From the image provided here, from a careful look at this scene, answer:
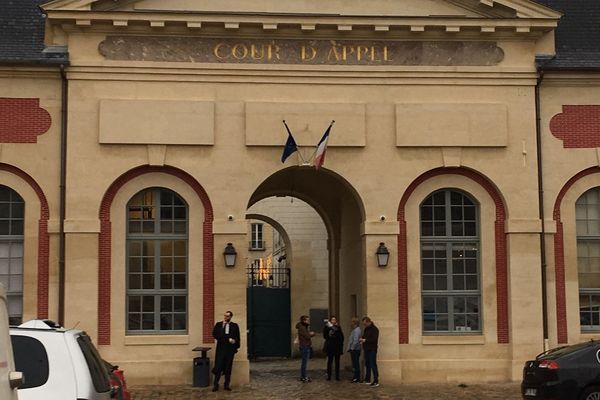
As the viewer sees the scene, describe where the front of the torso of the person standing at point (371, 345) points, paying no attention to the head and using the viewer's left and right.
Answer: facing to the left of the viewer

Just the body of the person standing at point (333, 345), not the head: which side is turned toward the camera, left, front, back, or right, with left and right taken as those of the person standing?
front

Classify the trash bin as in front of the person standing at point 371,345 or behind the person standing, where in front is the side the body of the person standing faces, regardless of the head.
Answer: in front

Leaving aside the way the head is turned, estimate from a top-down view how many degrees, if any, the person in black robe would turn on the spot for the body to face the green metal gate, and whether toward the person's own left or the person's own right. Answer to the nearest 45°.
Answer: approximately 180°

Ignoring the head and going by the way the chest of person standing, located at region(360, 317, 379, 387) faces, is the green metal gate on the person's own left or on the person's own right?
on the person's own right

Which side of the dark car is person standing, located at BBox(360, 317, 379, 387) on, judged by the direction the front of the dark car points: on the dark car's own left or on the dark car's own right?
on the dark car's own left

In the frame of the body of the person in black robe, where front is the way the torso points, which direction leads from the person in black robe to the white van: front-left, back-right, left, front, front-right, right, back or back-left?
front

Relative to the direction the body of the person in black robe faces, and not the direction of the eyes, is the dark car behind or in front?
in front

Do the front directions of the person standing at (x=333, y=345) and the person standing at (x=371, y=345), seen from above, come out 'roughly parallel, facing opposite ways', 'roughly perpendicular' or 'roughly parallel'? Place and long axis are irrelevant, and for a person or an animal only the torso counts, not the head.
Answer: roughly perpendicular

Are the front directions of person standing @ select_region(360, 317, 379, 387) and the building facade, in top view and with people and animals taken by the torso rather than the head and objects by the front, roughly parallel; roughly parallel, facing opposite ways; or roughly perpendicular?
roughly perpendicular

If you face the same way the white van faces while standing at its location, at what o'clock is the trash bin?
The trash bin is roughly at 2 o'clock from the white van.

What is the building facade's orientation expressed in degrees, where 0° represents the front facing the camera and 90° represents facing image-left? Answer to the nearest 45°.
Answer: approximately 0°

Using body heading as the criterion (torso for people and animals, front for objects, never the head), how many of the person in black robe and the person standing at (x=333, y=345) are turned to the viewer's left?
0

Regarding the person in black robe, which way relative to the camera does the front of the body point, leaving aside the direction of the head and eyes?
toward the camera
